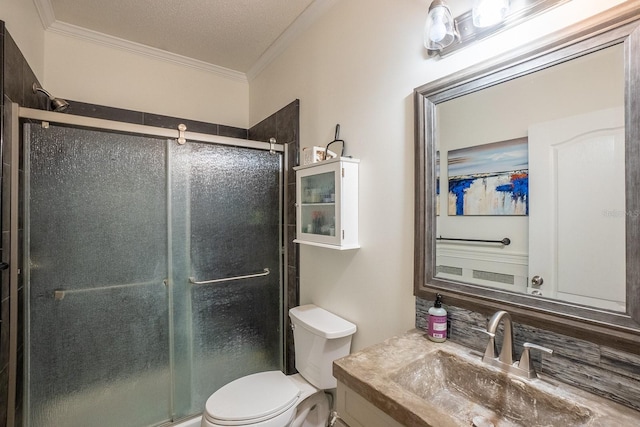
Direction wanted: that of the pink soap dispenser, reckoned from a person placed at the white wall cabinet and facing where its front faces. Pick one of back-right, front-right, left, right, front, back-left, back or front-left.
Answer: left

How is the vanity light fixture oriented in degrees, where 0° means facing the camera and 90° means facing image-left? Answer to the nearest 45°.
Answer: approximately 45°

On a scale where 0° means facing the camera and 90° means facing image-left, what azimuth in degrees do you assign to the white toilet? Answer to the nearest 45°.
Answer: approximately 45°

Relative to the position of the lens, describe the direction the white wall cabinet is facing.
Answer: facing the viewer and to the left of the viewer

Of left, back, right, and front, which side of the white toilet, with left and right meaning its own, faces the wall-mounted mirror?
left

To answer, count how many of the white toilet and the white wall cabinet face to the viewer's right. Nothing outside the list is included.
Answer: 0

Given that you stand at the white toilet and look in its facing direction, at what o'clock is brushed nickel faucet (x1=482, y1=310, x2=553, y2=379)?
The brushed nickel faucet is roughly at 9 o'clock from the white toilet.

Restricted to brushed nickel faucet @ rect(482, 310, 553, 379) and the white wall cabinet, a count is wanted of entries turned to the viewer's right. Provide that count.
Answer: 0
